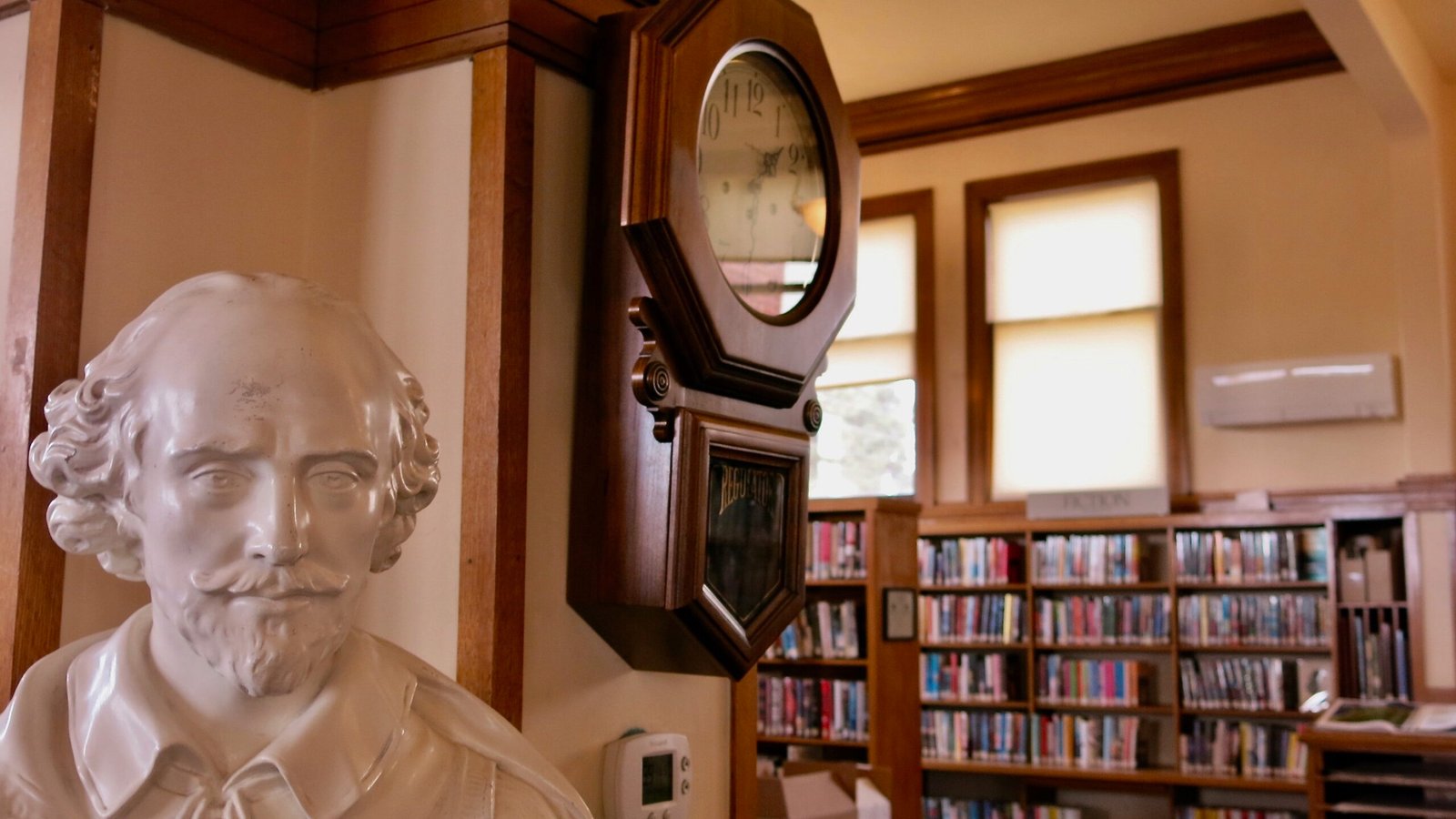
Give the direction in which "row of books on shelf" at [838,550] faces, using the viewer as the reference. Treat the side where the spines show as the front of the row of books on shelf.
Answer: facing the viewer

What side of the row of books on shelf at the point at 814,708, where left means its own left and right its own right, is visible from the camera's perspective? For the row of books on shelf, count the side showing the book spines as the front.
front

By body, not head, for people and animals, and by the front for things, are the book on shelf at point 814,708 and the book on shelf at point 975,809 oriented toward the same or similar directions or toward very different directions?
same or similar directions

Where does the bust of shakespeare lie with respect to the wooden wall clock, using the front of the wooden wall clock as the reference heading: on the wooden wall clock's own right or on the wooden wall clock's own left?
on the wooden wall clock's own right

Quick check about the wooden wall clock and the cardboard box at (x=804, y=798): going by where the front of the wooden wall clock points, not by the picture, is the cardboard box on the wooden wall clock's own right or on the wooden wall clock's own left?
on the wooden wall clock's own left

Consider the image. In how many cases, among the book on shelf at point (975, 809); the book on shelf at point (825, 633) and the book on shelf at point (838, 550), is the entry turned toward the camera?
3

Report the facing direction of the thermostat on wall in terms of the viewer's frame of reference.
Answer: facing the viewer and to the right of the viewer

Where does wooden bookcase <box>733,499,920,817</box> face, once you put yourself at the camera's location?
facing the viewer and to the left of the viewer

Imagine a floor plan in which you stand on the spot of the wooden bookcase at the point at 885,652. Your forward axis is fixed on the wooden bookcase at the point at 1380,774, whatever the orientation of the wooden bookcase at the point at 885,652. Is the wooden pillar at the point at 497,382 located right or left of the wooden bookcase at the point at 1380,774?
right

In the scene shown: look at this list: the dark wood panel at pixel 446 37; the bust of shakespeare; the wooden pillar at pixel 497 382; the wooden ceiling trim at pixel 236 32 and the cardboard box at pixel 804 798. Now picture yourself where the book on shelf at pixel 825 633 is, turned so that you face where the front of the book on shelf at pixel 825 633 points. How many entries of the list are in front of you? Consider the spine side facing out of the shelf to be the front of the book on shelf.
5

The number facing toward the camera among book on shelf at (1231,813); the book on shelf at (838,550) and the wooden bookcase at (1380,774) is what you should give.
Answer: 3
